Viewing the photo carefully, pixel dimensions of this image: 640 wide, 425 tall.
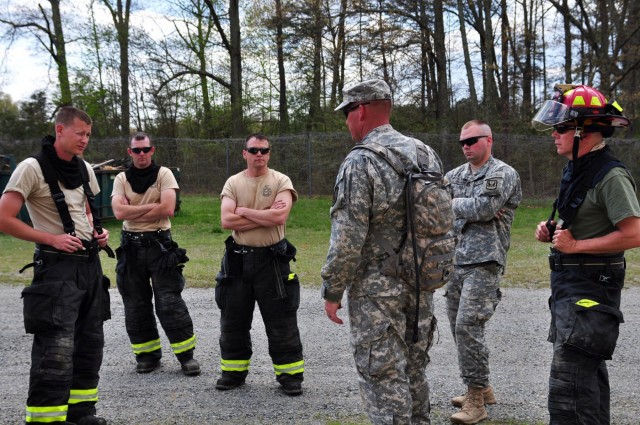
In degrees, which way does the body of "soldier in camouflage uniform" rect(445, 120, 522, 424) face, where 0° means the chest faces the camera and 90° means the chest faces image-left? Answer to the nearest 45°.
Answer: approximately 45°

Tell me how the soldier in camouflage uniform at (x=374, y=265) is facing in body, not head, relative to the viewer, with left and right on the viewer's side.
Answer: facing away from the viewer and to the left of the viewer

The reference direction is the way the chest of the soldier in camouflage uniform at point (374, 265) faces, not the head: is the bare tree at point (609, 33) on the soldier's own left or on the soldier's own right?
on the soldier's own right

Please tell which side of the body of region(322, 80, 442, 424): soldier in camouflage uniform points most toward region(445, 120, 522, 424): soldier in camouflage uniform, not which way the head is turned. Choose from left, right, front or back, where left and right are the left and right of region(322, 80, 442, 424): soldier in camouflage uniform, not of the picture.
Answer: right

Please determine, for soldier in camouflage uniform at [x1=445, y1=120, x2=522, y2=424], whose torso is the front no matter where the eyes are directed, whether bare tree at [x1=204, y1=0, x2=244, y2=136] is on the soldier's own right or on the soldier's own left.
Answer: on the soldier's own right

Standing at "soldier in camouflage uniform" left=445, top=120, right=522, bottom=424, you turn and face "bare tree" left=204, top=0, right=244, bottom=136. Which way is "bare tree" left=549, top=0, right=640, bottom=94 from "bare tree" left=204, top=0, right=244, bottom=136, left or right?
right

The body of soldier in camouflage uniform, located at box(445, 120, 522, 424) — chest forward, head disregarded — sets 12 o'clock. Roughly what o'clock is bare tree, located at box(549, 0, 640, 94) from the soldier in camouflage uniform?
The bare tree is roughly at 5 o'clock from the soldier in camouflage uniform.

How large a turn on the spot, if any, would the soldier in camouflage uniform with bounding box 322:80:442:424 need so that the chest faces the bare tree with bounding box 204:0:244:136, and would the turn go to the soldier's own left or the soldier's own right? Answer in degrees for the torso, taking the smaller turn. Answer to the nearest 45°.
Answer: approximately 45° to the soldier's own right
